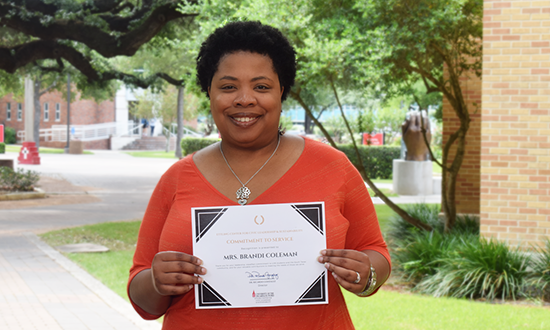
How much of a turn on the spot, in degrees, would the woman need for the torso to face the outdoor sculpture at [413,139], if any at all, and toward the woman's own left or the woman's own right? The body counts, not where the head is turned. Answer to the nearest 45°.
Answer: approximately 180°

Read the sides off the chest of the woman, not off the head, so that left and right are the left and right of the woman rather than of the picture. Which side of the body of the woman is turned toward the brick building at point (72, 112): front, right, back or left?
back

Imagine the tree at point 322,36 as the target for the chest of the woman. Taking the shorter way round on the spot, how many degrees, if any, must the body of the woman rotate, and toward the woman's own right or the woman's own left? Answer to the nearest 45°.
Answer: approximately 180°

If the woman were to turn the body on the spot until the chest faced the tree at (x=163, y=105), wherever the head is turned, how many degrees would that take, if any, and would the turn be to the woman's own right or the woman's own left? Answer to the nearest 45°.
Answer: approximately 180°

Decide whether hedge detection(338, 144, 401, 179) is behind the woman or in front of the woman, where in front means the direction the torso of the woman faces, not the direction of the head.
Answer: behind

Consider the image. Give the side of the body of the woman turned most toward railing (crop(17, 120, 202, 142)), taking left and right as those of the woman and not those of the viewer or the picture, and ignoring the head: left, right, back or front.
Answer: back

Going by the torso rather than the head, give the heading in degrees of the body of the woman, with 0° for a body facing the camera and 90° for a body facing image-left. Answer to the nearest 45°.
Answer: approximately 0°
